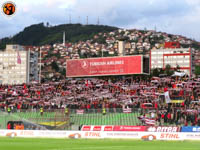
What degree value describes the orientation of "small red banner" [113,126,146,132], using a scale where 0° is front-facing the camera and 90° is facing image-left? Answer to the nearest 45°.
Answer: approximately 0°
